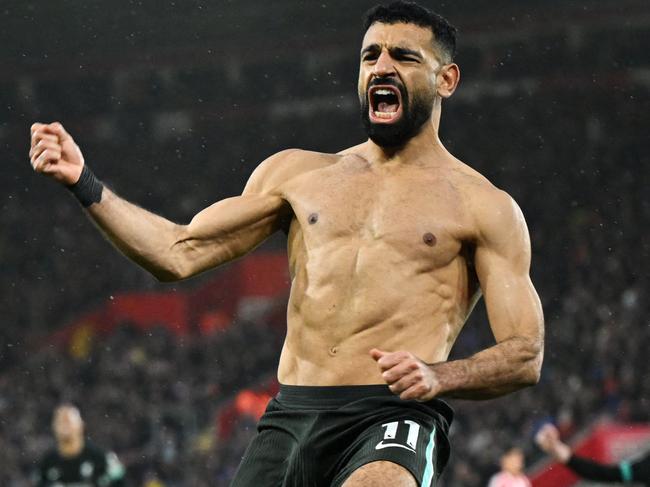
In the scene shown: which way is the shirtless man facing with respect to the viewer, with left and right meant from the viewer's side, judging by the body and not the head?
facing the viewer and to the left of the viewer

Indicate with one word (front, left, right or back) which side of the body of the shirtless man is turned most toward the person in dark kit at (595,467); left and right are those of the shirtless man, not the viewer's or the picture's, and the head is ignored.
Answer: back

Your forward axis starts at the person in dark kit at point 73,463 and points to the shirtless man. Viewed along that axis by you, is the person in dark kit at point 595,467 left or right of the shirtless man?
left

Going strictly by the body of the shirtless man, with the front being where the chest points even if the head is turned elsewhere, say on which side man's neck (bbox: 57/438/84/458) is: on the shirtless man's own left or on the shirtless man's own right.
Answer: on the shirtless man's own right
